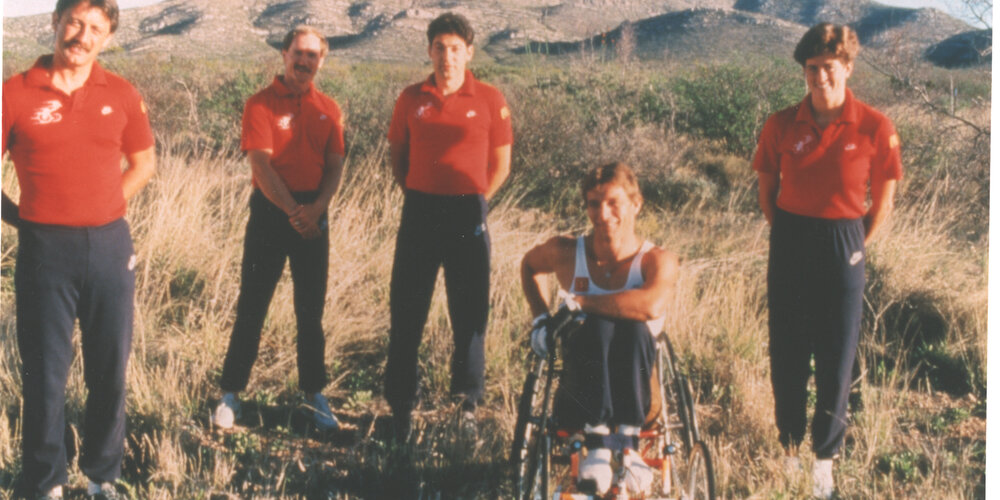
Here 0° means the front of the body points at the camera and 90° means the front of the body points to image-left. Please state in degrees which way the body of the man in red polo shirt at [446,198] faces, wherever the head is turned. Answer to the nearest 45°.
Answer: approximately 0°

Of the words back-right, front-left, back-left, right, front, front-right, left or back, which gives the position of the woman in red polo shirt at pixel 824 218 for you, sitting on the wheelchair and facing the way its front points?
back-left

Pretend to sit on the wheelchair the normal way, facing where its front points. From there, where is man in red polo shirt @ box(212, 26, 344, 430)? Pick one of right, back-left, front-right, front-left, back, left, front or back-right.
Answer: back-right

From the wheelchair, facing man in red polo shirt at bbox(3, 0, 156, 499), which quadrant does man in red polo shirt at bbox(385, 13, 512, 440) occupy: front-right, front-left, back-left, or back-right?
front-right

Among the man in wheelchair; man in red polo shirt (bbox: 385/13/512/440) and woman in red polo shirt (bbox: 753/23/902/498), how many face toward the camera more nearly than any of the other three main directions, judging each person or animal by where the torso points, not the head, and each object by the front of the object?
3

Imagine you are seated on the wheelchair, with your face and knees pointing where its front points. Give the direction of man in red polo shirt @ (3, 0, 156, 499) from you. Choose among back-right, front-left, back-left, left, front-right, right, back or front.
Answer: right

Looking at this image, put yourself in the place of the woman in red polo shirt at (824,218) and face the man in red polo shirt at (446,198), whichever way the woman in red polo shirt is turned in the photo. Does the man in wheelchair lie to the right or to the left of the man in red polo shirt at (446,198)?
left

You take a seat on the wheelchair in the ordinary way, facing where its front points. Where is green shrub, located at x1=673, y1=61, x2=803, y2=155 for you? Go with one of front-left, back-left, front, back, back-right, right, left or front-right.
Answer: back

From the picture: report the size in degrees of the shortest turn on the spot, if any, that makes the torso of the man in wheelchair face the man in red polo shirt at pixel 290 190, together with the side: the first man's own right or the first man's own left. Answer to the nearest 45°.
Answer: approximately 135° to the first man's own right

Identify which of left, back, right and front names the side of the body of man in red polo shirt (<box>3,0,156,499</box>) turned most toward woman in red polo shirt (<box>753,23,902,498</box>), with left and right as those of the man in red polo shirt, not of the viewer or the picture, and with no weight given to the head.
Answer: left

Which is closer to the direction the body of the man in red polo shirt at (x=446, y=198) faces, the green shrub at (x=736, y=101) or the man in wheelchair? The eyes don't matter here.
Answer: the man in wheelchair

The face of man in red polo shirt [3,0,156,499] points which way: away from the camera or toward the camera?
toward the camera

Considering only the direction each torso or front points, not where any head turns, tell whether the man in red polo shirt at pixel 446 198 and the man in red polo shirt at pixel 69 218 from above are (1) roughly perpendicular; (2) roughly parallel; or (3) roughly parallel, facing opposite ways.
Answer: roughly parallel

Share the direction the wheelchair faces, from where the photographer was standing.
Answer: facing the viewer

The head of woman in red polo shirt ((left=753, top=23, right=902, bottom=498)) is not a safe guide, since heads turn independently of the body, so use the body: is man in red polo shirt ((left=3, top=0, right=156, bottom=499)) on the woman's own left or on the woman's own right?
on the woman's own right

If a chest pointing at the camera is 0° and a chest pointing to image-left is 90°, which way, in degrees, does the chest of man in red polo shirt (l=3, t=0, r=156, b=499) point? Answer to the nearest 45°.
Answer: approximately 0°

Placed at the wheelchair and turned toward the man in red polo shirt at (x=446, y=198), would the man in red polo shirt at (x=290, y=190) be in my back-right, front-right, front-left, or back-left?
front-left
